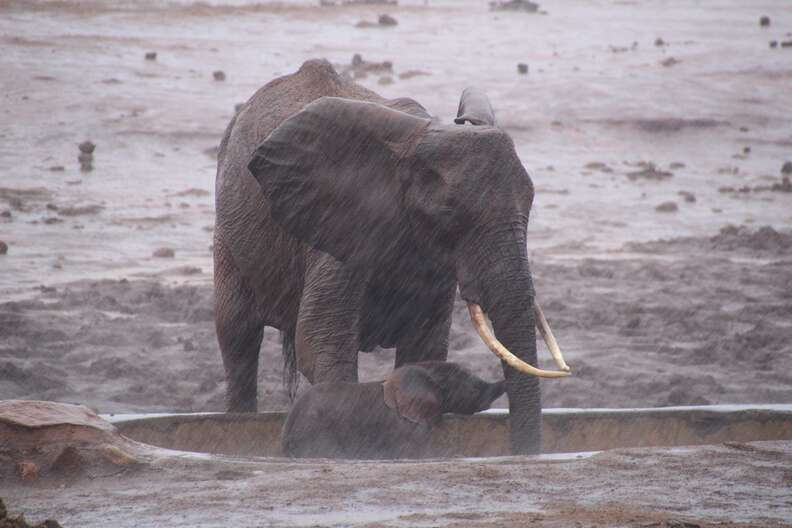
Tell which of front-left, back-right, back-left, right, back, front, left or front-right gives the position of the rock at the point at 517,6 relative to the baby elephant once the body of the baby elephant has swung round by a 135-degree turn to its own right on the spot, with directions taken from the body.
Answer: back-right

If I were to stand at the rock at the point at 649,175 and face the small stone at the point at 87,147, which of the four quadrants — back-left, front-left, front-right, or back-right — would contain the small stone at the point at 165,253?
front-left

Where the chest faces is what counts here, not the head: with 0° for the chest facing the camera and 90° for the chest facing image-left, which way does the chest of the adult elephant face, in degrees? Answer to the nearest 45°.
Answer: approximately 315°

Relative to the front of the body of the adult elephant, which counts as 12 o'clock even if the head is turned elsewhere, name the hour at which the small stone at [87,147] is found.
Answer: The small stone is roughly at 7 o'clock from the adult elephant.

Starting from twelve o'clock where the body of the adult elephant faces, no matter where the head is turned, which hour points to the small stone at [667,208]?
The small stone is roughly at 8 o'clock from the adult elephant.

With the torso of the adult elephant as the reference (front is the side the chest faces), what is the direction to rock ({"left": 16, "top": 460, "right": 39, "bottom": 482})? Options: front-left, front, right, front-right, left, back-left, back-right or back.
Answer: right

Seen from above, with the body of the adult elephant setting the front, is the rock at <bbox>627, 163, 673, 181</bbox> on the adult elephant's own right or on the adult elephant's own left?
on the adult elephant's own left

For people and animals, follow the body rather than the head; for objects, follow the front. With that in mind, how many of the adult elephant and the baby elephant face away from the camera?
0

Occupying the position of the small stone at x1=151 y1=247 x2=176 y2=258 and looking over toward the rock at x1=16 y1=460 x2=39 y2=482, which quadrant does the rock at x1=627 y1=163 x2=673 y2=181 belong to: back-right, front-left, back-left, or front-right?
back-left

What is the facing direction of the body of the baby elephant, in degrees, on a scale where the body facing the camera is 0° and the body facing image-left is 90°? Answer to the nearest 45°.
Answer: approximately 270°

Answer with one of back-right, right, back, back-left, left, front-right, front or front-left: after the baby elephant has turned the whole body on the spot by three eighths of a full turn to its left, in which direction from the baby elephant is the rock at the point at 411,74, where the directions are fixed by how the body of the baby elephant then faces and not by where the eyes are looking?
front-right

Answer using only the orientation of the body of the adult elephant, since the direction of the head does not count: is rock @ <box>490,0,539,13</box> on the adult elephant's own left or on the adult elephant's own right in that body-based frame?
on the adult elephant's own left

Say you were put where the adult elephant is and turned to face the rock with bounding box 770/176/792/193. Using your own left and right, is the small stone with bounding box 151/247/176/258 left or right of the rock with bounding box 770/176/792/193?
left

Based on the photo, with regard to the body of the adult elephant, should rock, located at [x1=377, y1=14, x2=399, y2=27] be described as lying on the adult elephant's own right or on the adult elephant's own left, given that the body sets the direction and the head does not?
on the adult elephant's own left
